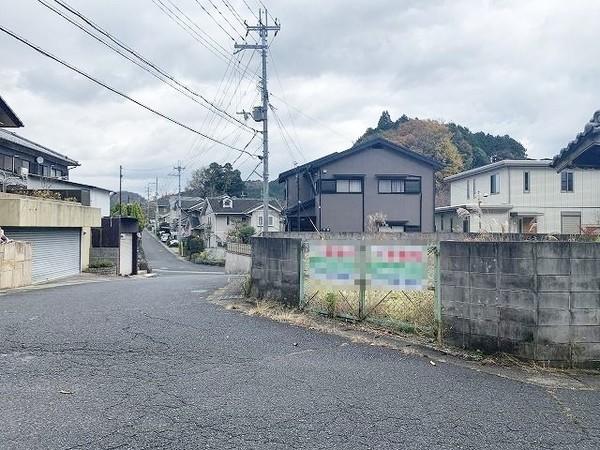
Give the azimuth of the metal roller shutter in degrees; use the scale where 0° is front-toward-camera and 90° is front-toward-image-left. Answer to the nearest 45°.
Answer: approximately 315°

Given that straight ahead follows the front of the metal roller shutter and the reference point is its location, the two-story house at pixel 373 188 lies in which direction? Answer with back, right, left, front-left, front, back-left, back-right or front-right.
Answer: front-left

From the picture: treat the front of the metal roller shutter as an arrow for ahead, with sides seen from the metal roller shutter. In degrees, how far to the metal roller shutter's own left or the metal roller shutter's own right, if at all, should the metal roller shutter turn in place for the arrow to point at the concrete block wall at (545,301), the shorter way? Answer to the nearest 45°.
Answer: approximately 45° to the metal roller shutter's own right

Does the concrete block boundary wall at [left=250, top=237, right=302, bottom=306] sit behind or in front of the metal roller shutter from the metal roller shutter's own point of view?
in front

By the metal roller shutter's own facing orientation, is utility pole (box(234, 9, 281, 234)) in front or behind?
in front

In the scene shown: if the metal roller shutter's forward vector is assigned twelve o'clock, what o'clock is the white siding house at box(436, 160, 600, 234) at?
The white siding house is roughly at 11 o'clock from the metal roller shutter.

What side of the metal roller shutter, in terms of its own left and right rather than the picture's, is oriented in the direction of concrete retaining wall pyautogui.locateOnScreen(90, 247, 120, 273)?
left
